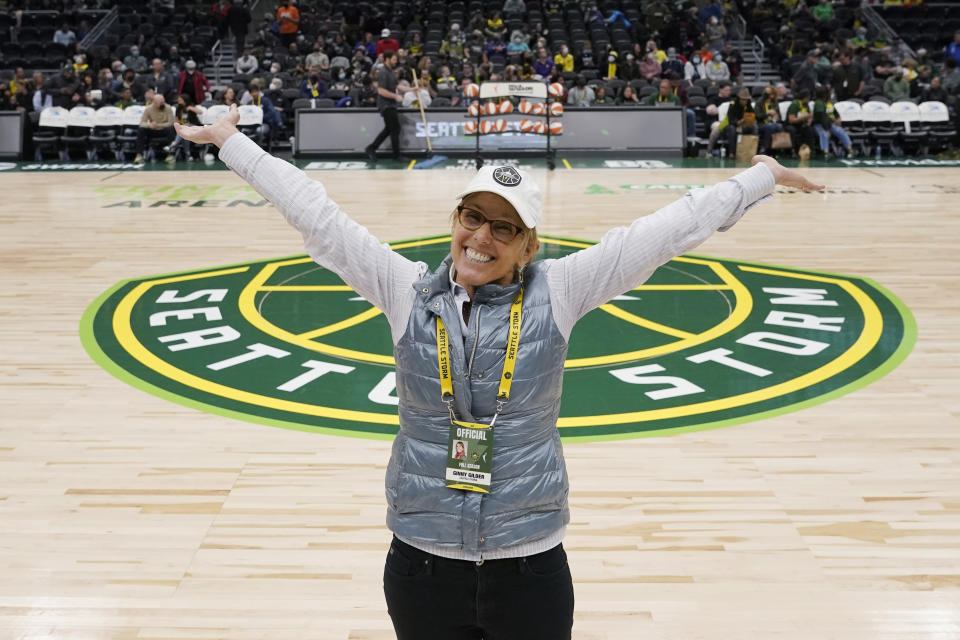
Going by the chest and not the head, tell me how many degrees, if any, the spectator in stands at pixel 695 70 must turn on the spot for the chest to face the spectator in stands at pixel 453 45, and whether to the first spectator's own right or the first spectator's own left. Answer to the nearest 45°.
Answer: approximately 90° to the first spectator's own right

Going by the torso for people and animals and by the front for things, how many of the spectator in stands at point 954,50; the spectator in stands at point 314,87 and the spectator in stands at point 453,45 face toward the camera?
3

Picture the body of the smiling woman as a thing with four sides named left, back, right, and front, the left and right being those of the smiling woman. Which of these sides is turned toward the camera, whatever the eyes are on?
front

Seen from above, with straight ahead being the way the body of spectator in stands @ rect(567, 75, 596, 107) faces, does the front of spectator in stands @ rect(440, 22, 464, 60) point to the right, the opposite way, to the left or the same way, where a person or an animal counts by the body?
the same way

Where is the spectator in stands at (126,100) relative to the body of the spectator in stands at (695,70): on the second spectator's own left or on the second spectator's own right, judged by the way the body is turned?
on the second spectator's own right

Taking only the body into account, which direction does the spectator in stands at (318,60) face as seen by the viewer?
toward the camera

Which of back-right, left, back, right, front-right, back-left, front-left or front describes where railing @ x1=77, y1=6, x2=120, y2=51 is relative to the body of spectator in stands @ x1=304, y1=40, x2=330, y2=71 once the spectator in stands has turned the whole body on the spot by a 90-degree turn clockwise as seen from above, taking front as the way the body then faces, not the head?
front-right

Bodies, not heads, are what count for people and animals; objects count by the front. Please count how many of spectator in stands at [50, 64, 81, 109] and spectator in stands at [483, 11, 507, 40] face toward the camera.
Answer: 2

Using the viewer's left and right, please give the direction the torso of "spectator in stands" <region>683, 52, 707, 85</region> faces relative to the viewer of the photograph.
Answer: facing the viewer

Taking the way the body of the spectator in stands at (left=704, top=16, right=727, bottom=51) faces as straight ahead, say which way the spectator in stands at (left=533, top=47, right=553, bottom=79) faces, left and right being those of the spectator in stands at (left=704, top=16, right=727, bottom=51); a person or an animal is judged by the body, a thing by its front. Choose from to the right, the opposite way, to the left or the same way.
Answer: the same way

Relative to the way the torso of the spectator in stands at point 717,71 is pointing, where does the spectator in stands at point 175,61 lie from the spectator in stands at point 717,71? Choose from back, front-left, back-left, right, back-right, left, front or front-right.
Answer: right

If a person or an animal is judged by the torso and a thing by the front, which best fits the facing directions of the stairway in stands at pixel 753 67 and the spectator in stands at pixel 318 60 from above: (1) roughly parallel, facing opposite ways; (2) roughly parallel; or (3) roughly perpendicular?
roughly parallel

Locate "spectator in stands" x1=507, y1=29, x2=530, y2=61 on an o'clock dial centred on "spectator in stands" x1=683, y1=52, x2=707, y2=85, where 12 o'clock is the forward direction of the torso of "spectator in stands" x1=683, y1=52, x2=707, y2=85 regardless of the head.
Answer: "spectator in stands" x1=507, y1=29, x2=530, y2=61 is roughly at 3 o'clock from "spectator in stands" x1=683, y1=52, x2=707, y2=85.

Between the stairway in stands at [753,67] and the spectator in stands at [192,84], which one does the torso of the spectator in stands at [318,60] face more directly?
the spectator in stands

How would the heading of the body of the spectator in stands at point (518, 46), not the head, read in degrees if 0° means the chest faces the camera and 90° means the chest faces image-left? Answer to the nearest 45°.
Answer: approximately 0°
